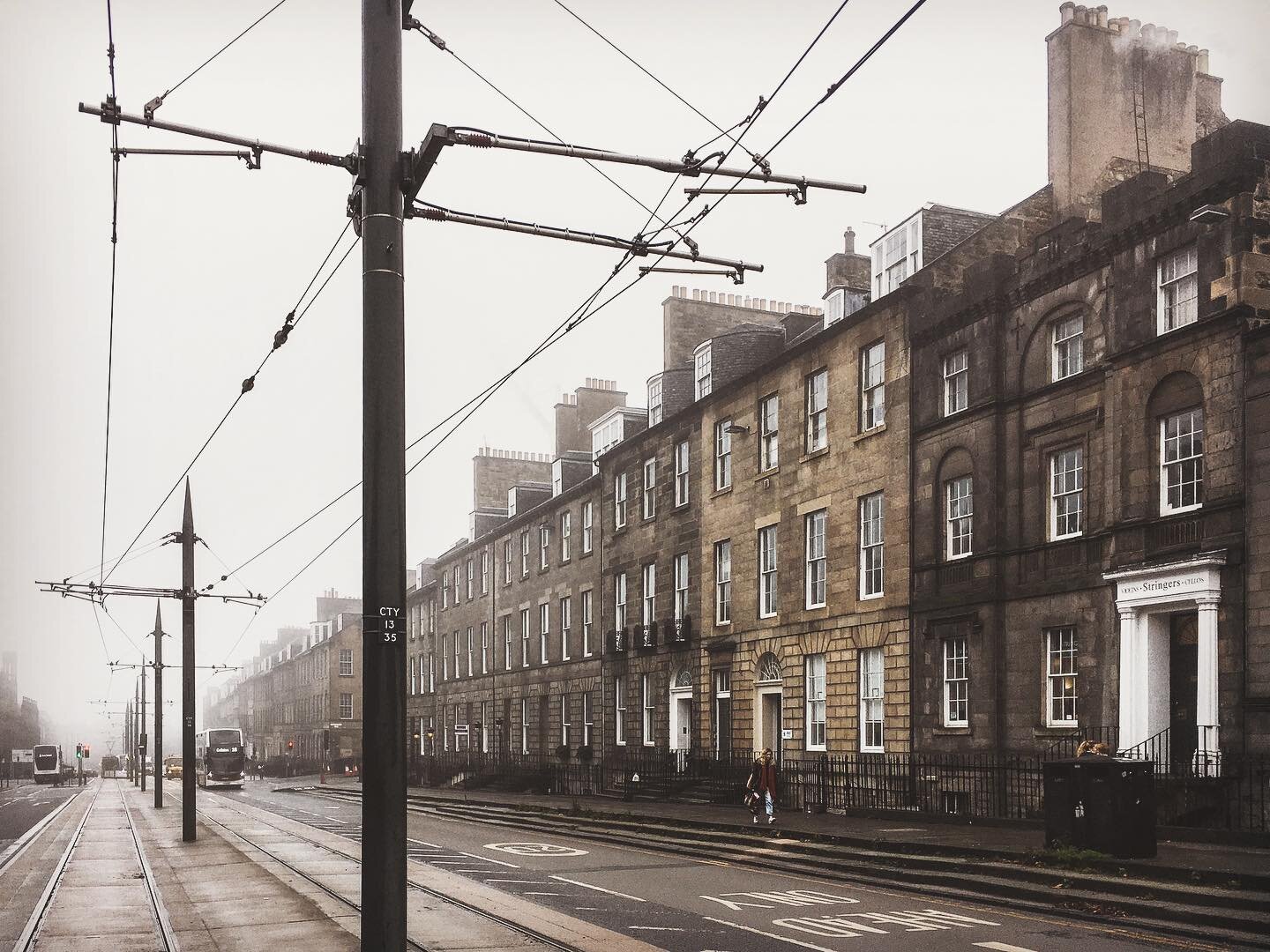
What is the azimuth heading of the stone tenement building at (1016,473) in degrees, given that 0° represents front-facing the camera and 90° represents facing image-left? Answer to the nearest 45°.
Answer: approximately 45°

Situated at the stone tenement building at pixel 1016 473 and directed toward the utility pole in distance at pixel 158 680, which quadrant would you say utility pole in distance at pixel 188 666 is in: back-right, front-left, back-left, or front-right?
front-left

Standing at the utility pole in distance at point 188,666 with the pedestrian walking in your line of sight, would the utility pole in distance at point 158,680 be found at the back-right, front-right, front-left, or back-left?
back-left

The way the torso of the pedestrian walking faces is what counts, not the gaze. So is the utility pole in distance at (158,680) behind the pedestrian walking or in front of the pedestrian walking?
behind

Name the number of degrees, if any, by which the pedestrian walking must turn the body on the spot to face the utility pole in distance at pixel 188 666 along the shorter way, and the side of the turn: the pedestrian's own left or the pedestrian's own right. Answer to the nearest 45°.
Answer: approximately 135° to the pedestrian's own right

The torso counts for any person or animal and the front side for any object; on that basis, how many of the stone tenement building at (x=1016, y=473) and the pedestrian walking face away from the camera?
0

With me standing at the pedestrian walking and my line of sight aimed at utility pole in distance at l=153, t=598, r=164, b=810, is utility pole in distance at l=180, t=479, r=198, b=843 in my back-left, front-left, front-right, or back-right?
front-left
